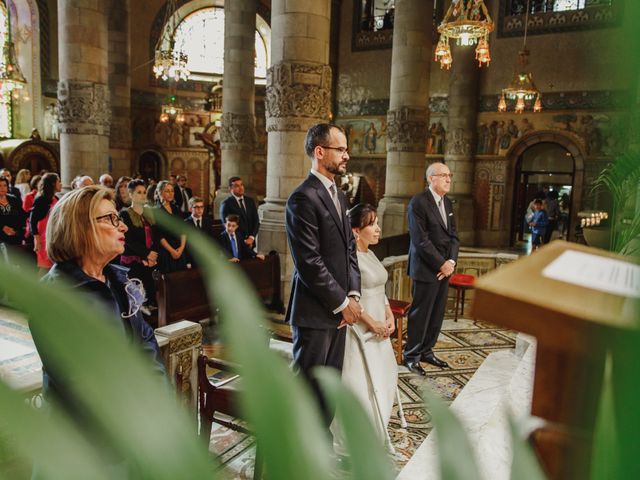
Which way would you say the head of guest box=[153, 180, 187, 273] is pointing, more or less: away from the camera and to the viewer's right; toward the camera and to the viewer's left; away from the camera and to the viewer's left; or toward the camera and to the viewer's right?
toward the camera and to the viewer's right

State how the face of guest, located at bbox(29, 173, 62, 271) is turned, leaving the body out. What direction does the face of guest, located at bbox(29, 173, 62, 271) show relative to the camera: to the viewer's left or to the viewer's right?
to the viewer's right

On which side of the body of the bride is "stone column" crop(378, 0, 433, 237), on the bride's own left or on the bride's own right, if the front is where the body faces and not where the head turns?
on the bride's own left

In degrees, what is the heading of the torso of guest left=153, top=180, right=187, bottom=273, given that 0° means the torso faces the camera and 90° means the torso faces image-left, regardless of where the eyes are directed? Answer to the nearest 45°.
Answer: approximately 315°

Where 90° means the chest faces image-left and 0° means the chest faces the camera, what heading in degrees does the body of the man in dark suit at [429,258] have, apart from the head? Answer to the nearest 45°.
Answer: approximately 315°

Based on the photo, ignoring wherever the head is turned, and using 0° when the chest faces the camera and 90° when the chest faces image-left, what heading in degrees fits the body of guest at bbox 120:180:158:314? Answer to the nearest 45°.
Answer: approximately 315°

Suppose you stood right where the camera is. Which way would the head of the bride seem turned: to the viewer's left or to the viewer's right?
to the viewer's right

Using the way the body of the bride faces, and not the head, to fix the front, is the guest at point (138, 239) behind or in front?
behind

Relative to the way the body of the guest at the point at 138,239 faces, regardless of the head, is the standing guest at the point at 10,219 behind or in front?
behind
